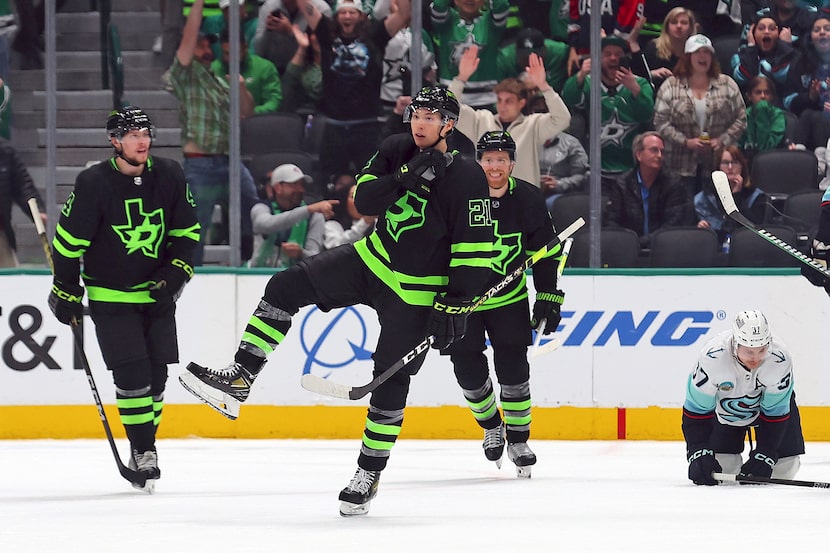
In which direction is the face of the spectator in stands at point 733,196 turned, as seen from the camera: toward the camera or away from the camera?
toward the camera

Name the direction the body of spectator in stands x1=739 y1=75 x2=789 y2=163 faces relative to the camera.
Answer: toward the camera

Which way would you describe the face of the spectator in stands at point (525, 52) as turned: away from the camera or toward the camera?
toward the camera

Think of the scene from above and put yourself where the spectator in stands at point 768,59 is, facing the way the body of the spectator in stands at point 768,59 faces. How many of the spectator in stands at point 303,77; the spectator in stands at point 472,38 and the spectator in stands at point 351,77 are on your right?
3

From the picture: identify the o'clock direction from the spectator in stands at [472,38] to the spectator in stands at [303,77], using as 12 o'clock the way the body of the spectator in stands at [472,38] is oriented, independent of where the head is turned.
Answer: the spectator in stands at [303,77] is roughly at 3 o'clock from the spectator in stands at [472,38].

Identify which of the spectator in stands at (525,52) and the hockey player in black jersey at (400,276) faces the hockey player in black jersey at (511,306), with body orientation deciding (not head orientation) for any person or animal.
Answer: the spectator in stands

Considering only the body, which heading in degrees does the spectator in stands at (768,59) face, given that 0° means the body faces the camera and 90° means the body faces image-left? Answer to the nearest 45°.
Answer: approximately 0°

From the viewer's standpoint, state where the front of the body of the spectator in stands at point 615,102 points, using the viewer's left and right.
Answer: facing the viewer

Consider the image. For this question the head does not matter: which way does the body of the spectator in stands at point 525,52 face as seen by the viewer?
toward the camera
